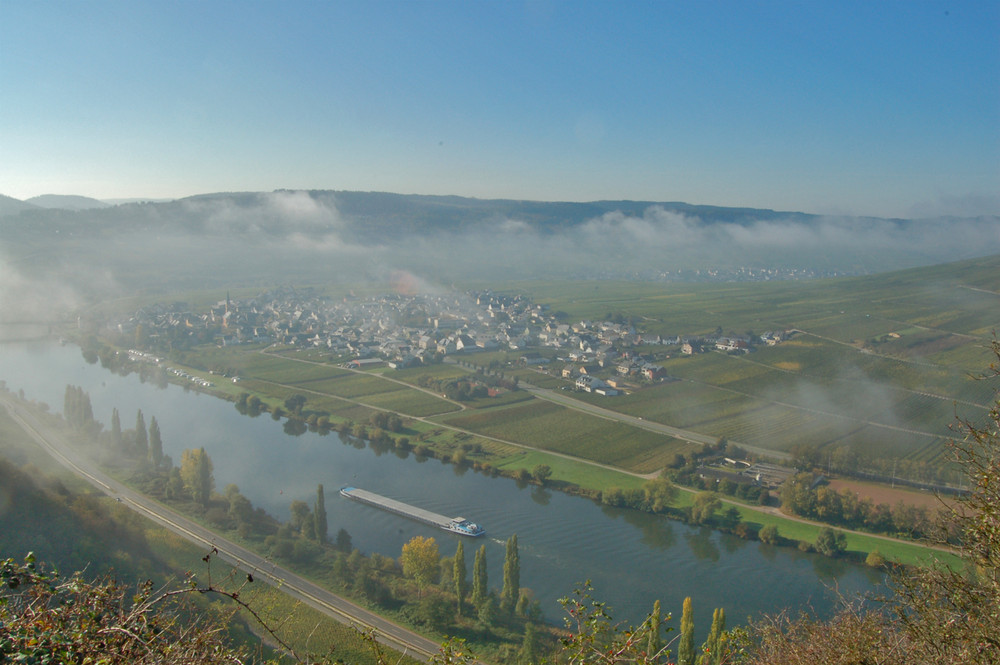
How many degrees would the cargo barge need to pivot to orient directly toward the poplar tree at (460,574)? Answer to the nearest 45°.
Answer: approximately 135° to its left

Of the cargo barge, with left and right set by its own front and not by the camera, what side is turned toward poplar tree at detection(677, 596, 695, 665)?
back

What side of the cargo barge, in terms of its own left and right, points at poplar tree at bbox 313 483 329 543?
left

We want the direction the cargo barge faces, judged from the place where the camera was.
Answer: facing away from the viewer and to the left of the viewer

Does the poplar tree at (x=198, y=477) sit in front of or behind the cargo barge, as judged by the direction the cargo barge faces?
in front

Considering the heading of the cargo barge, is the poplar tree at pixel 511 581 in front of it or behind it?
behind
